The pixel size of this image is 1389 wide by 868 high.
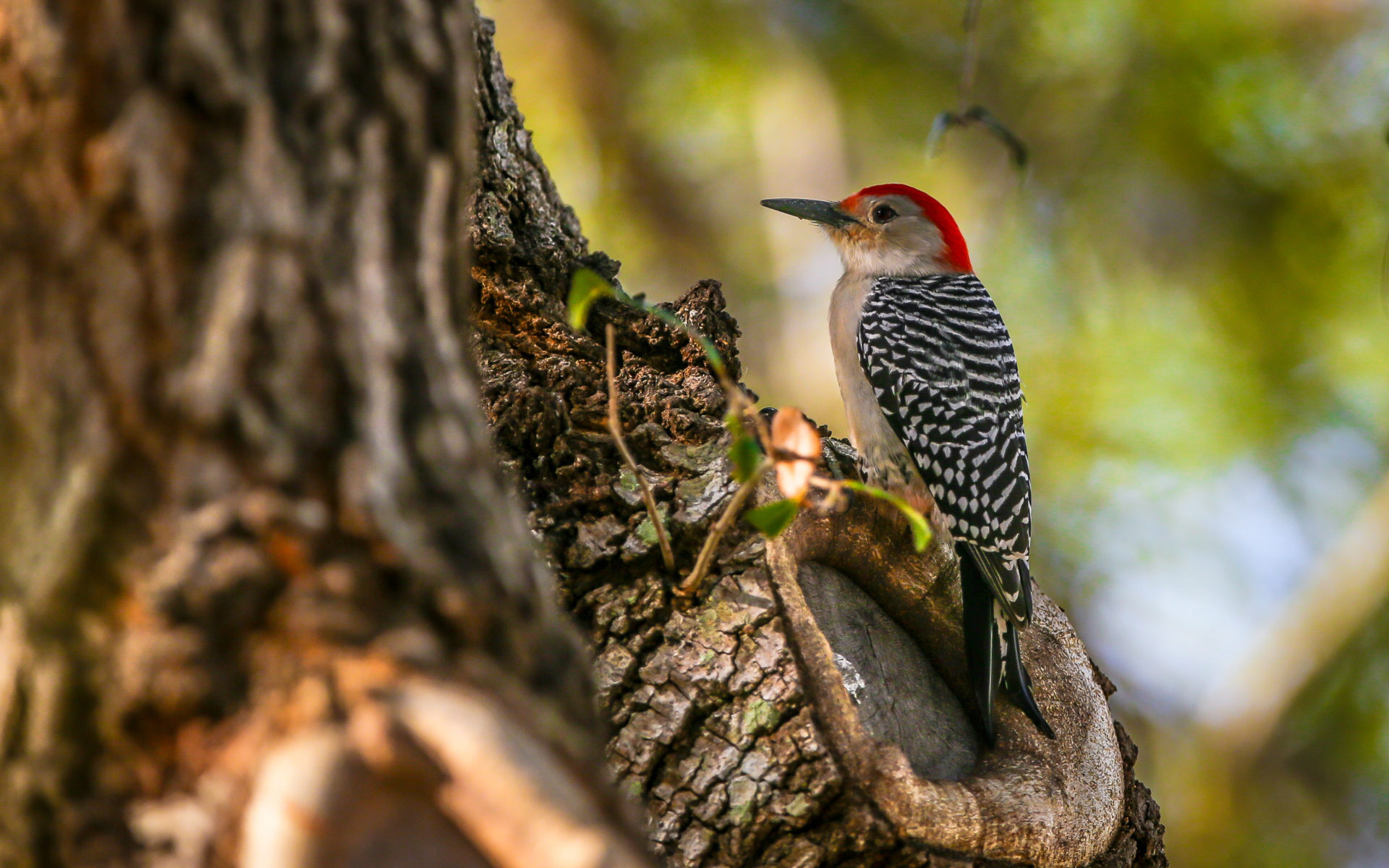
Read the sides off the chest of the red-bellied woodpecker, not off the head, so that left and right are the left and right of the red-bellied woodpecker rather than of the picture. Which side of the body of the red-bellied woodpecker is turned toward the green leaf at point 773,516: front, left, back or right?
left

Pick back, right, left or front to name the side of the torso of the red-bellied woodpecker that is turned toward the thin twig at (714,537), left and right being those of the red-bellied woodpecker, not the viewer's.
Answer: left

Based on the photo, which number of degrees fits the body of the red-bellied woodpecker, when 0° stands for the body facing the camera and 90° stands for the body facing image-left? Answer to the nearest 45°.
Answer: approximately 90°
